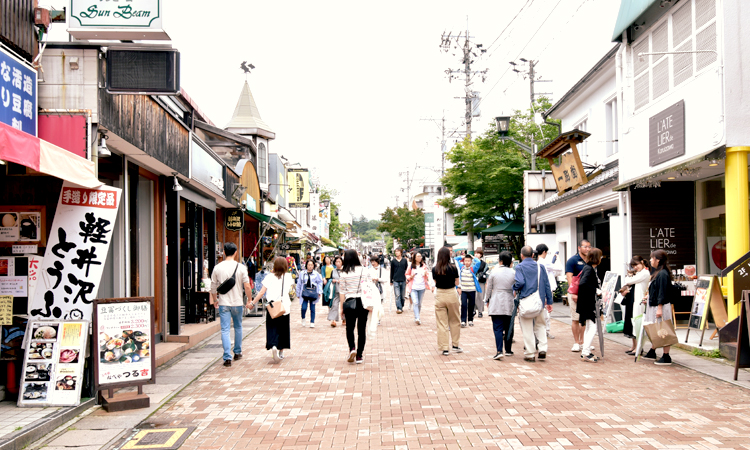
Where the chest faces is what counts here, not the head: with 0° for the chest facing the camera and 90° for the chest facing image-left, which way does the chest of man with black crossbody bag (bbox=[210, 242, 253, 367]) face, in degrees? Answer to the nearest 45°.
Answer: approximately 180°

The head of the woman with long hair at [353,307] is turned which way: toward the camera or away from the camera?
away from the camera

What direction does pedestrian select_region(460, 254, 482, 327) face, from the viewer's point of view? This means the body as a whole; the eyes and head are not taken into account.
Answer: toward the camera

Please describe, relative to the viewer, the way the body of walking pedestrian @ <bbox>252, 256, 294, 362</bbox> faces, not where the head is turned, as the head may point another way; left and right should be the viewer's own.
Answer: facing away from the viewer

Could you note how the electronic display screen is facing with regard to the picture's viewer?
facing the viewer

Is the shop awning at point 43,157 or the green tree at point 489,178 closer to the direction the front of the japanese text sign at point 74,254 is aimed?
the shop awning

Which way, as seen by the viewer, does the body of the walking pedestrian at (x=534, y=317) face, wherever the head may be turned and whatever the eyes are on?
away from the camera

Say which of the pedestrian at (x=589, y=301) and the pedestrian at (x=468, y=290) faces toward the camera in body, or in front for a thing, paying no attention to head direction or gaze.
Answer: the pedestrian at (x=468, y=290)

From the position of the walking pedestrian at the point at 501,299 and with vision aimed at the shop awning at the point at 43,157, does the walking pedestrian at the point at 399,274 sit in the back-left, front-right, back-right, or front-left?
back-right

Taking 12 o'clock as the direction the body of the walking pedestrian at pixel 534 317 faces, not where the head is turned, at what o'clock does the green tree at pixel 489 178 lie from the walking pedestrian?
The green tree is roughly at 12 o'clock from the walking pedestrian.

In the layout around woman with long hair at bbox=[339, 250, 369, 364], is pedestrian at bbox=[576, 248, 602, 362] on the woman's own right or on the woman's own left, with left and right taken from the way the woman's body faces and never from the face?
on the woman's own right
